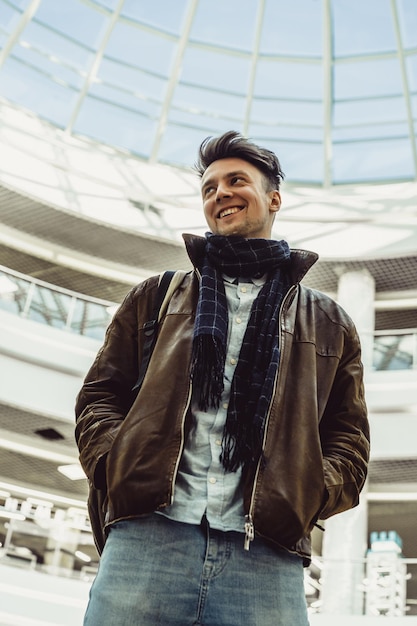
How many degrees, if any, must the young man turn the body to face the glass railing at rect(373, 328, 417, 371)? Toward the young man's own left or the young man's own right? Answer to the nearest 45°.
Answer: approximately 180°

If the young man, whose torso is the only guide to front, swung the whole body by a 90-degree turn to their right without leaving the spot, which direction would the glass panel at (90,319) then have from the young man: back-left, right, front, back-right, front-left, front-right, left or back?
right

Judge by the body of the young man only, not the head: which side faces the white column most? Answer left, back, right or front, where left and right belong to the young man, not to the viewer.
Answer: back

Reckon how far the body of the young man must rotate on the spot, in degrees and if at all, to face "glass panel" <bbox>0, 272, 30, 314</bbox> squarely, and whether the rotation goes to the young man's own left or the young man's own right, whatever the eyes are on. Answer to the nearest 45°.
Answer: approximately 180°

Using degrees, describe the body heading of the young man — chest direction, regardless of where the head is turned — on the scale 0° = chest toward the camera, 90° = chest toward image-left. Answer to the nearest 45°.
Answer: approximately 0°

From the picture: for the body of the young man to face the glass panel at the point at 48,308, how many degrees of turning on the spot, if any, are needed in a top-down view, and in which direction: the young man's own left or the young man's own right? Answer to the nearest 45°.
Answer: approximately 180°

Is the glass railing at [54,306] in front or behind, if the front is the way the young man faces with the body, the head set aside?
behind
